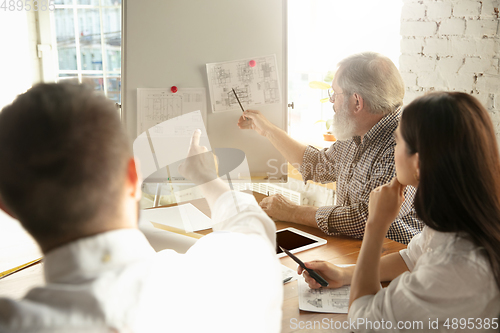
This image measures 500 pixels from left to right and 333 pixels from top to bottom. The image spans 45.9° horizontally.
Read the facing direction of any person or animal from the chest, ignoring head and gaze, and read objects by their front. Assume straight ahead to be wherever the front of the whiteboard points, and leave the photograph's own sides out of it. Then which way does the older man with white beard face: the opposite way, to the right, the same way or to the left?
to the right

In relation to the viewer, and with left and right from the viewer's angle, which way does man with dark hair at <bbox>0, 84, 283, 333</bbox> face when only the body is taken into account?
facing away from the viewer

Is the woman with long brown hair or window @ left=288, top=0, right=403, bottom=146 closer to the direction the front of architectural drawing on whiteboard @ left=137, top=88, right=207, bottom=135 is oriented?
the woman with long brown hair

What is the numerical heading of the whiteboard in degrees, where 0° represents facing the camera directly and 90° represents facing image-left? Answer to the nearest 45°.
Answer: approximately 0°

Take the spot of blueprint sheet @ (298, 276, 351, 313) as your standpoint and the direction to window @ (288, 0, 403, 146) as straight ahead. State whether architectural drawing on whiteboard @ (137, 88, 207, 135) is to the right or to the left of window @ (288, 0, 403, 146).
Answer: left

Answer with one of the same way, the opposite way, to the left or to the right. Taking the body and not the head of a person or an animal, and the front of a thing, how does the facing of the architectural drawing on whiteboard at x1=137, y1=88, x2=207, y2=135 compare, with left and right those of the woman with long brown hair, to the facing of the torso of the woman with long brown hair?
the opposite way

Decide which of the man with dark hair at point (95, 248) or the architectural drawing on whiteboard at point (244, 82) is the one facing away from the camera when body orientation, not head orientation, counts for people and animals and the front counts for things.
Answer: the man with dark hair

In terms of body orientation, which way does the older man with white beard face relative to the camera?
to the viewer's left

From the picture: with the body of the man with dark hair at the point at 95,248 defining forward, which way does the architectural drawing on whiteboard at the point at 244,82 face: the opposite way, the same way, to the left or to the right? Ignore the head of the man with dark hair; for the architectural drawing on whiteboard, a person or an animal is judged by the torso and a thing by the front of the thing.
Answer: the opposite way

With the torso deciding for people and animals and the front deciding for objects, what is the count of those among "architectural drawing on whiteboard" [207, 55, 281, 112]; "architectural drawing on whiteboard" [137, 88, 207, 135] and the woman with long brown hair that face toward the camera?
2

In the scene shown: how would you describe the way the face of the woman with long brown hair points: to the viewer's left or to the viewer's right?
to the viewer's left
